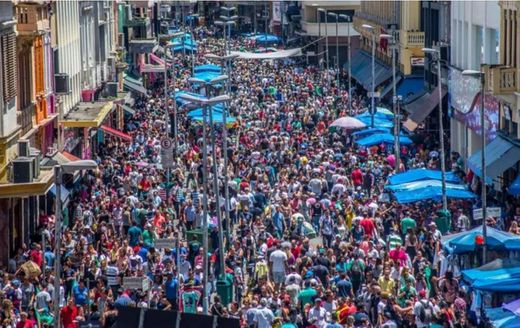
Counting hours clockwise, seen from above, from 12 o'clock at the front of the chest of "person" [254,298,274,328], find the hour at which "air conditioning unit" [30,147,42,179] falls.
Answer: The air conditioning unit is roughly at 11 o'clock from the person.

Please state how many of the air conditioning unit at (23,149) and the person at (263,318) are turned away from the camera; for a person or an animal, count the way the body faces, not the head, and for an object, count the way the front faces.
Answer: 1

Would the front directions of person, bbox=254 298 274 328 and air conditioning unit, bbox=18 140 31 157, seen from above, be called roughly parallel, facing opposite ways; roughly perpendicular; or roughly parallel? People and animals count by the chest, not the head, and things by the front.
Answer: roughly perpendicular

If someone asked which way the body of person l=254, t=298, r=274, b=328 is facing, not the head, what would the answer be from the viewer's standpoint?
away from the camera

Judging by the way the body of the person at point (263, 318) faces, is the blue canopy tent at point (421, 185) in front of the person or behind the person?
in front

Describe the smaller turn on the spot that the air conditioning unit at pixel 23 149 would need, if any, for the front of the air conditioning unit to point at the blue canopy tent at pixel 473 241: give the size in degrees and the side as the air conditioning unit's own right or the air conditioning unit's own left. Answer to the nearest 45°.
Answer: approximately 45° to the air conditioning unit's own right

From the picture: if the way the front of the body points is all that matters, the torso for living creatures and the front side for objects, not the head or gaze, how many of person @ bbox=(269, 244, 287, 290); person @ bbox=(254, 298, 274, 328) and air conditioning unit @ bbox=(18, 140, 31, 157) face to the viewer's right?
1

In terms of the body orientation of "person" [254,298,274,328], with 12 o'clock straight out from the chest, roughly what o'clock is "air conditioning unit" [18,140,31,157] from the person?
The air conditioning unit is roughly at 11 o'clock from the person.

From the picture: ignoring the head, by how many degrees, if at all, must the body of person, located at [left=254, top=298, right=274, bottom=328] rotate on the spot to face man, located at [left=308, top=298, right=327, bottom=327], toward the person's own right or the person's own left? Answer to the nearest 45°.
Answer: approximately 90° to the person's own right

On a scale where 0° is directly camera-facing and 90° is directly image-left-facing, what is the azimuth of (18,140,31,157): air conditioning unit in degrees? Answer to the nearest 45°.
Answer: approximately 270°
